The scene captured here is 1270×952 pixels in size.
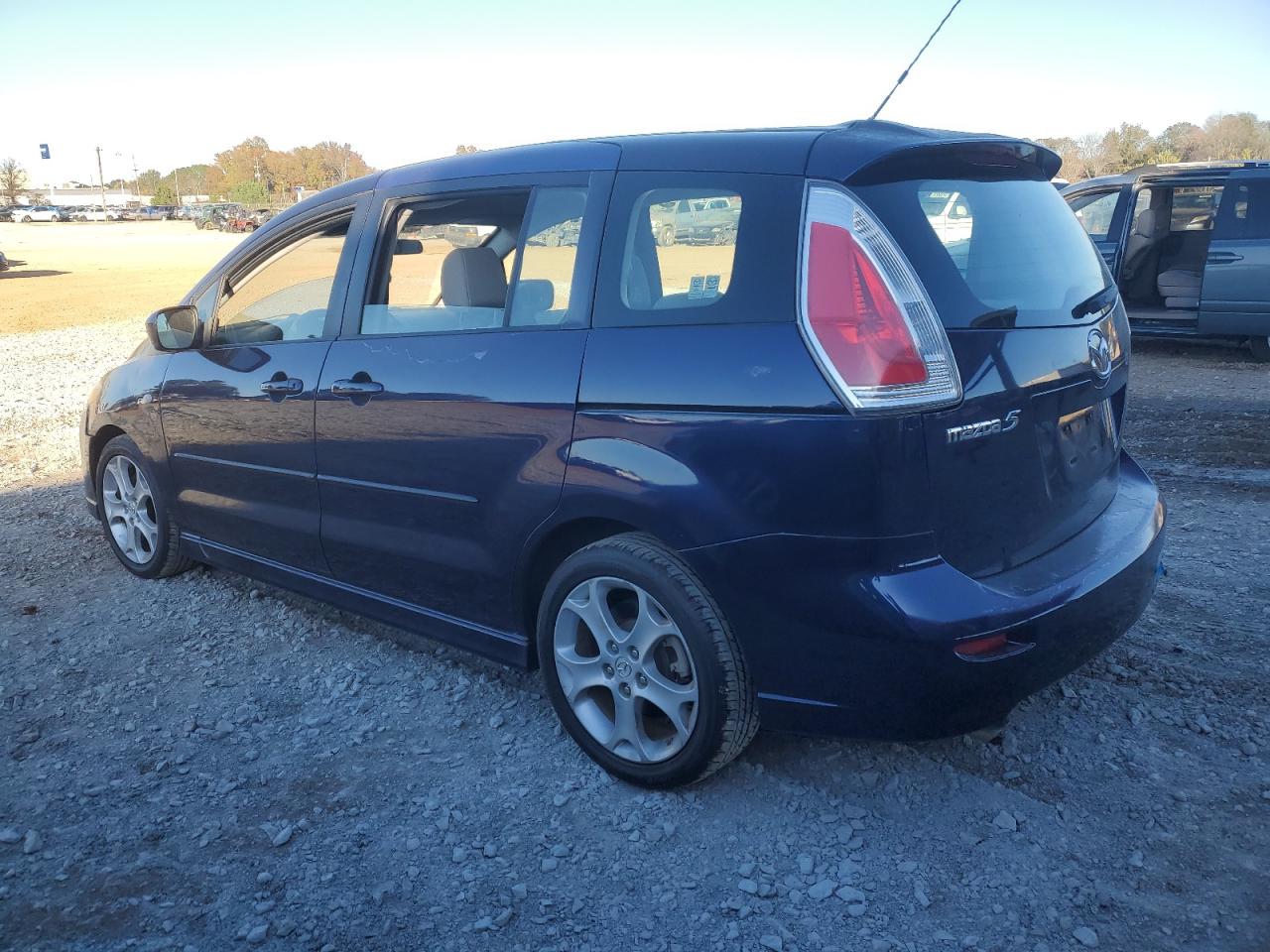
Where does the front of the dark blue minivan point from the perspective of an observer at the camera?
facing away from the viewer and to the left of the viewer

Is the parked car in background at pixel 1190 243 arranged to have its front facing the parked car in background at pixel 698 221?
no

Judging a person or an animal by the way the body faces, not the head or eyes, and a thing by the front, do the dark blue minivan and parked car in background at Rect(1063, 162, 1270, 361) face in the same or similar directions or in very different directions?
same or similar directions

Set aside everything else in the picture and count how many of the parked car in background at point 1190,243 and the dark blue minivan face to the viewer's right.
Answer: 0

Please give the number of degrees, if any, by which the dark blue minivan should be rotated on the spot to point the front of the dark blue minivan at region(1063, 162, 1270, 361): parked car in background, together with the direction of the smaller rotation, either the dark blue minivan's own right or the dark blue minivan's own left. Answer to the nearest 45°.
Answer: approximately 90° to the dark blue minivan's own right

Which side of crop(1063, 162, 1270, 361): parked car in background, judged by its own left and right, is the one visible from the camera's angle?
left
